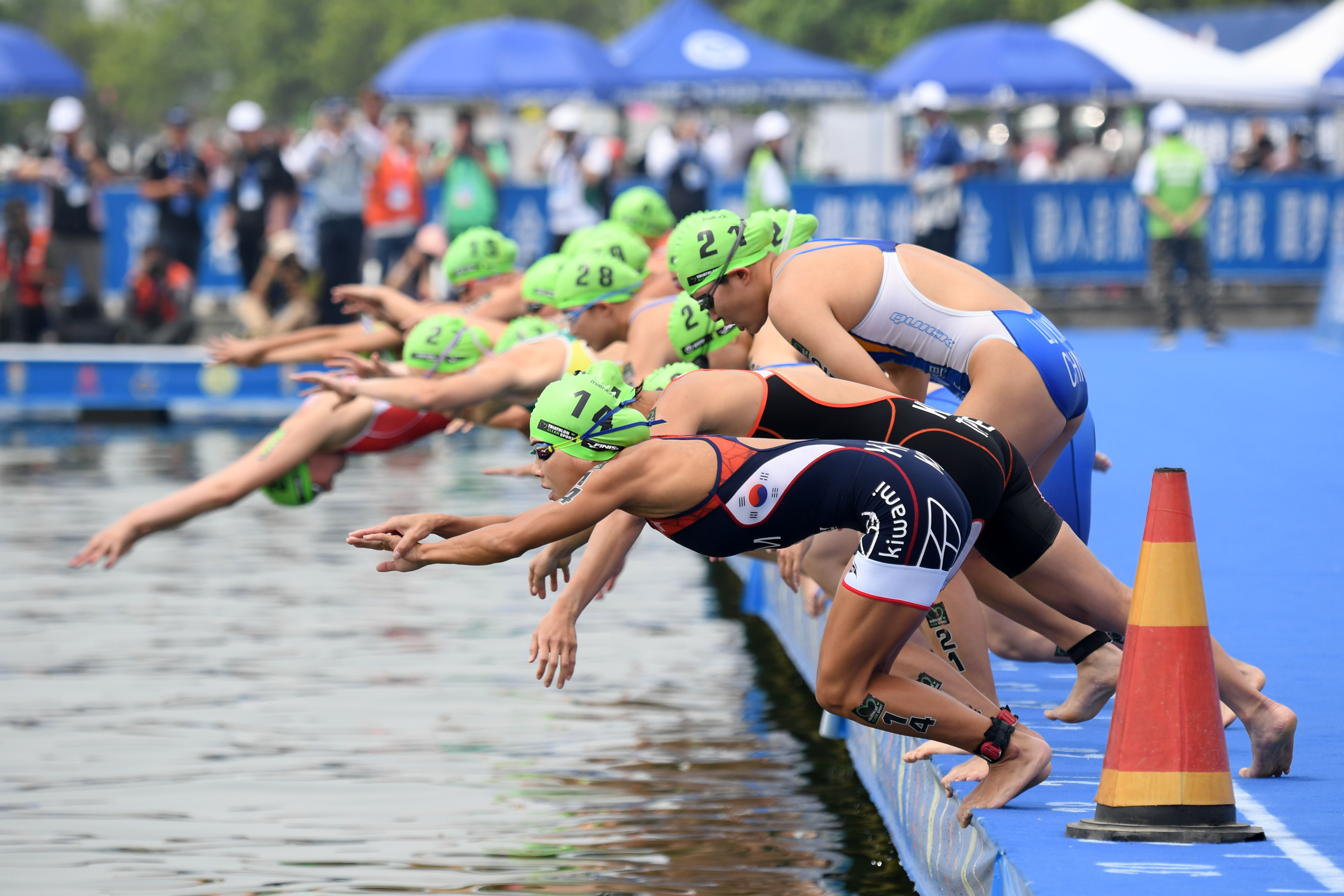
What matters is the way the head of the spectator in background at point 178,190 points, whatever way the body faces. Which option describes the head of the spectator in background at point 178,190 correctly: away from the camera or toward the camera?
toward the camera

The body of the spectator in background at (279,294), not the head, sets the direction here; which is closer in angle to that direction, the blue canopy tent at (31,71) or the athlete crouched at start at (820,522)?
the athlete crouched at start

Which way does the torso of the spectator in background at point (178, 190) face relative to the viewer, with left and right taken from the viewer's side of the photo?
facing the viewer

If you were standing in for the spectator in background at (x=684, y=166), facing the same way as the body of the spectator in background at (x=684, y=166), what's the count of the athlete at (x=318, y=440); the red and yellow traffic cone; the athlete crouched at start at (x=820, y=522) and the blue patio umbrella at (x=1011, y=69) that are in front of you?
3

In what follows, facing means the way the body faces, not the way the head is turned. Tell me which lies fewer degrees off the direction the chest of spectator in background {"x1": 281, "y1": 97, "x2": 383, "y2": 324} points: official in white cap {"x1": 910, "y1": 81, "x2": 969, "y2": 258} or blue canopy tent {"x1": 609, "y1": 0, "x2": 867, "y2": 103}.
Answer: the official in white cap

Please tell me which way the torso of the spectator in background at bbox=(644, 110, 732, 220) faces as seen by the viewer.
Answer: toward the camera

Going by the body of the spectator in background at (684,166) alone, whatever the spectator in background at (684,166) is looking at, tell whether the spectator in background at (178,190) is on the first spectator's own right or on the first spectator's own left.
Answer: on the first spectator's own right

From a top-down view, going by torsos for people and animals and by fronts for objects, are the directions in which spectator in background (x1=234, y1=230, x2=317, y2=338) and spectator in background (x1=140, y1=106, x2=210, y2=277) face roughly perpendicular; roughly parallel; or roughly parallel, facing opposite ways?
roughly parallel

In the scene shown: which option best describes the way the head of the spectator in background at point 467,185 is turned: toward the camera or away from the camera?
toward the camera

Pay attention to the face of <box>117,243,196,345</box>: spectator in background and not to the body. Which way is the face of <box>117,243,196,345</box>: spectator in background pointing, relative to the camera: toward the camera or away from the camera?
toward the camera

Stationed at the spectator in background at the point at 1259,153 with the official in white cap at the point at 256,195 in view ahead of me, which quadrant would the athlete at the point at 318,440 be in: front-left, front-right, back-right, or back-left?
front-left

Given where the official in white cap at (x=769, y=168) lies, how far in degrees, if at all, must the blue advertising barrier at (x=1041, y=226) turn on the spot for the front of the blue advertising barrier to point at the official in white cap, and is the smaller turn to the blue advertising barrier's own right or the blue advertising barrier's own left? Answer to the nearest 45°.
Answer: approximately 45° to the blue advertising barrier's own right

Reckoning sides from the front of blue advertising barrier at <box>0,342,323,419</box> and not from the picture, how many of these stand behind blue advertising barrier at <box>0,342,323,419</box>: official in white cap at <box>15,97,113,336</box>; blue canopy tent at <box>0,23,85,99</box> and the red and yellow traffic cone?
2

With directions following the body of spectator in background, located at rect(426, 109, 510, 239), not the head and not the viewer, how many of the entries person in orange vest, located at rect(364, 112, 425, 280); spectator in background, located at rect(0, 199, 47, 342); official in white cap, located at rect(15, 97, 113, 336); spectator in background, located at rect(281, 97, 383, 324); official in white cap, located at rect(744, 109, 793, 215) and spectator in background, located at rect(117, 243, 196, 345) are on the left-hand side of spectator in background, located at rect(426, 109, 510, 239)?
1

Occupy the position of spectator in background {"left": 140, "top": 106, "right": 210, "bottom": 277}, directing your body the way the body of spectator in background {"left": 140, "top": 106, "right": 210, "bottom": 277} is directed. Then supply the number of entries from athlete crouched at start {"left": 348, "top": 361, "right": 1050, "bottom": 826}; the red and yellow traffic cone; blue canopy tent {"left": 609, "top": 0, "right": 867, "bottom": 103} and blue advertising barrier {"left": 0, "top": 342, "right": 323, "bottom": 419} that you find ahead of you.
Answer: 3

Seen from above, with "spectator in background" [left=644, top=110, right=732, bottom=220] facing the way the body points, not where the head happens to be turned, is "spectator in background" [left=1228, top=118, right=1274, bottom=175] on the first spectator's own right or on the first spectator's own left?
on the first spectator's own left
